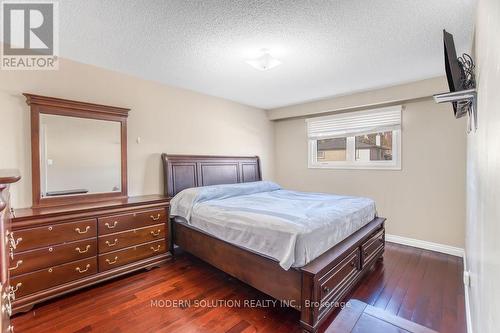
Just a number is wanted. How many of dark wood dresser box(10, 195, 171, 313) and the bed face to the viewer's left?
0

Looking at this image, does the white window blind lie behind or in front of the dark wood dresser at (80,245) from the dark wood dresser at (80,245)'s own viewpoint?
in front

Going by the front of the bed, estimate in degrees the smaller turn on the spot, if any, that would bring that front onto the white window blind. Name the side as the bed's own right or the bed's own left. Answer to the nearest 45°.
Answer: approximately 90° to the bed's own left

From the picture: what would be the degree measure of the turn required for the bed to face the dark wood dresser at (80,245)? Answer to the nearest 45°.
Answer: approximately 135° to its right

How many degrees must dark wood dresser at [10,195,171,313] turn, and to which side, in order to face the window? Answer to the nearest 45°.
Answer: approximately 45° to its left

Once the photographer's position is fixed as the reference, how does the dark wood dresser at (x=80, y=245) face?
facing the viewer and to the right of the viewer

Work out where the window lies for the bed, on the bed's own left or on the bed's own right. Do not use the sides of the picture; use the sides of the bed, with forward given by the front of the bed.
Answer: on the bed's own left
